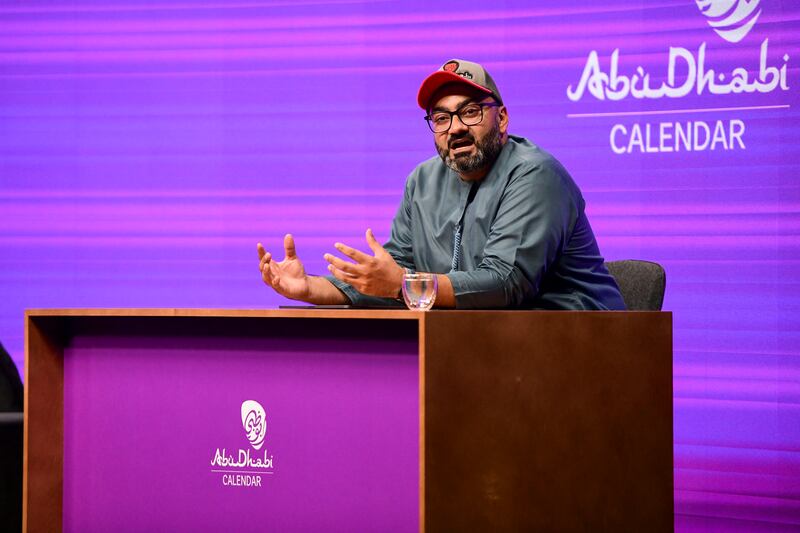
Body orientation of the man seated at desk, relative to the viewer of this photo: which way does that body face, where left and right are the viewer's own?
facing the viewer and to the left of the viewer

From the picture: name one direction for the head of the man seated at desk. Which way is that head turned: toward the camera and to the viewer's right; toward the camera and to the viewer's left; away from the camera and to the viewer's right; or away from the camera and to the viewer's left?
toward the camera and to the viewer's left

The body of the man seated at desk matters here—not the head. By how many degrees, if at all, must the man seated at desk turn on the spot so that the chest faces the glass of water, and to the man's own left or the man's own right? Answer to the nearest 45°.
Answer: approximately 45° to the man's own left
